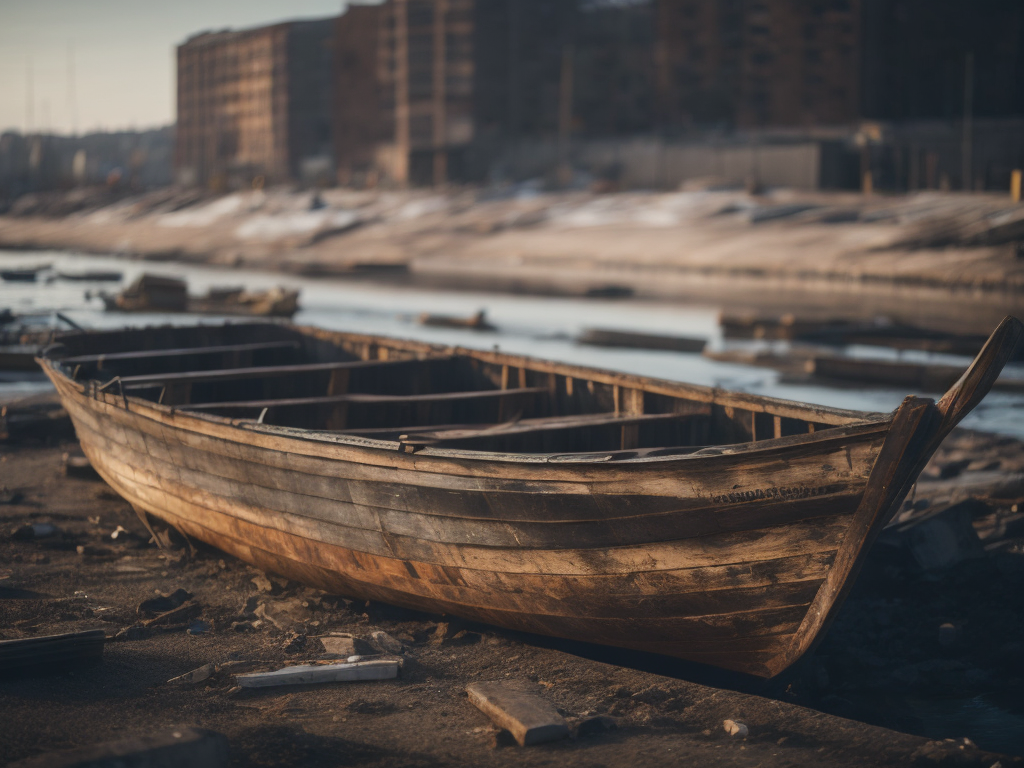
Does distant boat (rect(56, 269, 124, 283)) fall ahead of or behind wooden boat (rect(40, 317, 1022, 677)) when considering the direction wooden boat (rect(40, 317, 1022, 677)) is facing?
behind

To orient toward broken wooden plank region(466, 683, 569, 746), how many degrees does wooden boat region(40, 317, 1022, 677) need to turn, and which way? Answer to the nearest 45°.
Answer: approximately 45° to its right

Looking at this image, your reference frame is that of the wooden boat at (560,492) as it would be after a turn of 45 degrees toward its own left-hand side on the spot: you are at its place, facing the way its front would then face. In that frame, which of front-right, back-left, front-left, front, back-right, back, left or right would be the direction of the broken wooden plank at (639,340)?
left

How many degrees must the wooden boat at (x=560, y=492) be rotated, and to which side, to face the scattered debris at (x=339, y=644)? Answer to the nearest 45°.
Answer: approximately 135° to its right

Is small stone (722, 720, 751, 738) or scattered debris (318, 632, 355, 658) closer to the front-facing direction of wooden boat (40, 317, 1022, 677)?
the small stone

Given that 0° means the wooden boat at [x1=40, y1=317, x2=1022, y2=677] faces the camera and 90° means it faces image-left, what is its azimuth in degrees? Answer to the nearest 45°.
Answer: approximately 315°

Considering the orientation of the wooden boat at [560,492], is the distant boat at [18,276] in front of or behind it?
behind

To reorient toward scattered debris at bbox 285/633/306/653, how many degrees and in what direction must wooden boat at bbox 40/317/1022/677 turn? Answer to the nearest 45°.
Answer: approximately 135° to its right

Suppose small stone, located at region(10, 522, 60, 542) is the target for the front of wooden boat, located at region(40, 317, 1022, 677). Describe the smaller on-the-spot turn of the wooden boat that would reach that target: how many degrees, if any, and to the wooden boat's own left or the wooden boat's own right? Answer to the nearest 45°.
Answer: approximately 180°
